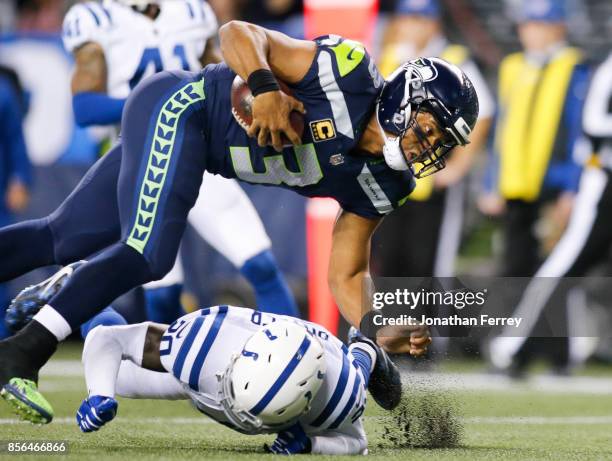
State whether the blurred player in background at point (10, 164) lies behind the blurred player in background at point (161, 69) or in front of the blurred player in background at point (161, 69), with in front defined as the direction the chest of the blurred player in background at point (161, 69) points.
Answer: behind
